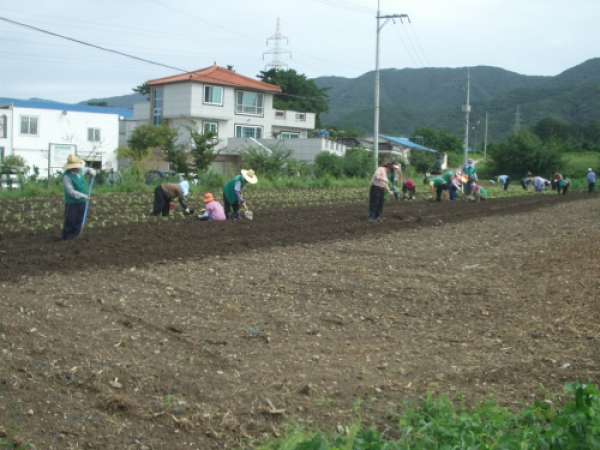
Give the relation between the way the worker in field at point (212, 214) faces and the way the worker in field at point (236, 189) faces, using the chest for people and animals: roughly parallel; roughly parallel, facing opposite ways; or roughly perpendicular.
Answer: roughly parallel, facing opposite ways

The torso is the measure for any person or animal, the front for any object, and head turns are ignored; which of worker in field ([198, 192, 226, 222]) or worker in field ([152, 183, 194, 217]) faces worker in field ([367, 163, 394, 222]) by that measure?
worker in field ([152, 183, 194, 217])

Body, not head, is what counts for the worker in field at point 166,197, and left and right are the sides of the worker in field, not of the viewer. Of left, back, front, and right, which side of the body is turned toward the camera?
right

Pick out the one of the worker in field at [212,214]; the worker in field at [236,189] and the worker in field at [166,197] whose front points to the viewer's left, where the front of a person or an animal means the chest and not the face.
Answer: the worker in field at [212,214]

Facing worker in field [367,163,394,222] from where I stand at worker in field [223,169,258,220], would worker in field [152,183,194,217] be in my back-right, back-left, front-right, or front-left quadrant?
back-left

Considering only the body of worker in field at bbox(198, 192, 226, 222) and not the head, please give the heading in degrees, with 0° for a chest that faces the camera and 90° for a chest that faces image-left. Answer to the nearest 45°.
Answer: approximately 90°

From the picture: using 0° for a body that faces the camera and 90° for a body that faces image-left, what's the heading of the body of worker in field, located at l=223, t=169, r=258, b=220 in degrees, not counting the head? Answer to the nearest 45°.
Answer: approximately 270°
